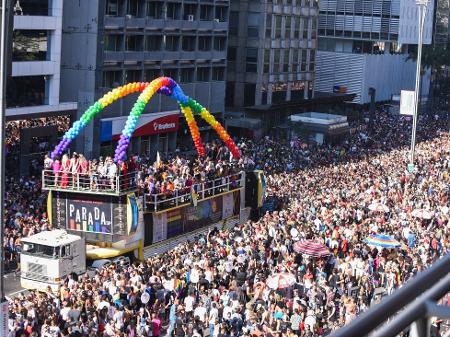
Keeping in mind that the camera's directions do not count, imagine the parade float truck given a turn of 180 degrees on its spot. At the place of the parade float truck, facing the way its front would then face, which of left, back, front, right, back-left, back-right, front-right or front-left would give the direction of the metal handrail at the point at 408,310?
back-right

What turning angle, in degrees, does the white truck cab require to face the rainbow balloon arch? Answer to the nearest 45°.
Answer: approximately 135° to its right

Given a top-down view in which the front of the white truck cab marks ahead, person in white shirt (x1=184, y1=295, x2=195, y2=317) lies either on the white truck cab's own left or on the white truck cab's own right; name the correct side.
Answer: on the white truck cab's own left

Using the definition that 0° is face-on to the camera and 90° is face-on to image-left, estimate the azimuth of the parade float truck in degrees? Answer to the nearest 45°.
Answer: approximately 45°

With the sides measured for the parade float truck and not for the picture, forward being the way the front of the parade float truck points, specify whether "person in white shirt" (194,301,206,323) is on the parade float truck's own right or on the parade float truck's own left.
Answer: on the parade float truck's own left

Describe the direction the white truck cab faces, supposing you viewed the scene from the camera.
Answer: facing the viewer and to the left of the viewer

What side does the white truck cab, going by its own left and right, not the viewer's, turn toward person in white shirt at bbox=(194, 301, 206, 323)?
left

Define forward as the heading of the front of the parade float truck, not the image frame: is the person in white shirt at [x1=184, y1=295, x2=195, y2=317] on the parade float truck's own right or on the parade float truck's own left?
on the parade float truck's own left
